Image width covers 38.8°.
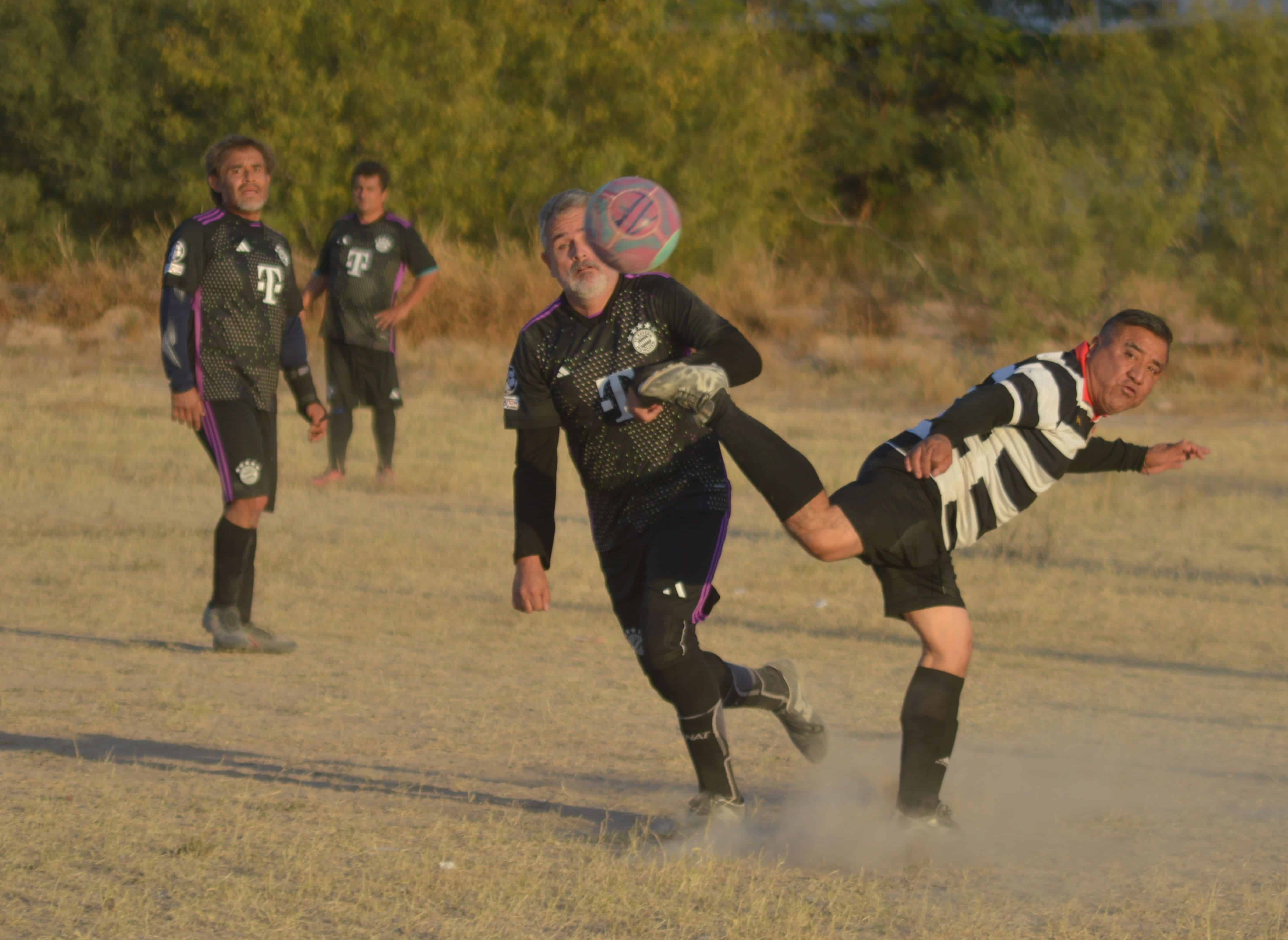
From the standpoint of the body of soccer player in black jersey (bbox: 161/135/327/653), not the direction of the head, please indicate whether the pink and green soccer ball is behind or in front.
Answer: in front

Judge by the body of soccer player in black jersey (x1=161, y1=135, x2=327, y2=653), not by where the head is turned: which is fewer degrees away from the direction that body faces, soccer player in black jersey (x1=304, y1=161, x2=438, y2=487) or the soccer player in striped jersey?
the soccer player in striped jersey

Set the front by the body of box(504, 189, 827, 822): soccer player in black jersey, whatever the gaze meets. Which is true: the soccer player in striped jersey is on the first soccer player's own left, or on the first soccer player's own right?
on the first soccer player's own left

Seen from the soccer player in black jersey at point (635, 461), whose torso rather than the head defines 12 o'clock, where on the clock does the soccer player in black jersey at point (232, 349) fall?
the soccer player in black jersey at point (232, 349) is roughly at 5 o'clock from the soccer player in black jersey at point (635, 461).

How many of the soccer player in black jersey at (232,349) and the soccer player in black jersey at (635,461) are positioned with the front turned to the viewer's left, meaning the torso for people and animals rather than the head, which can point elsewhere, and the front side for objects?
0

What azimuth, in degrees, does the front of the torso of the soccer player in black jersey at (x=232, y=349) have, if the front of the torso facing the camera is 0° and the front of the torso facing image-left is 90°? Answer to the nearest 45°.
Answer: approximately 315°

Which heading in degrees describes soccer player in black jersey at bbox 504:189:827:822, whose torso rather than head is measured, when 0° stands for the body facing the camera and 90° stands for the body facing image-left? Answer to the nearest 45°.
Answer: approximately 0°
